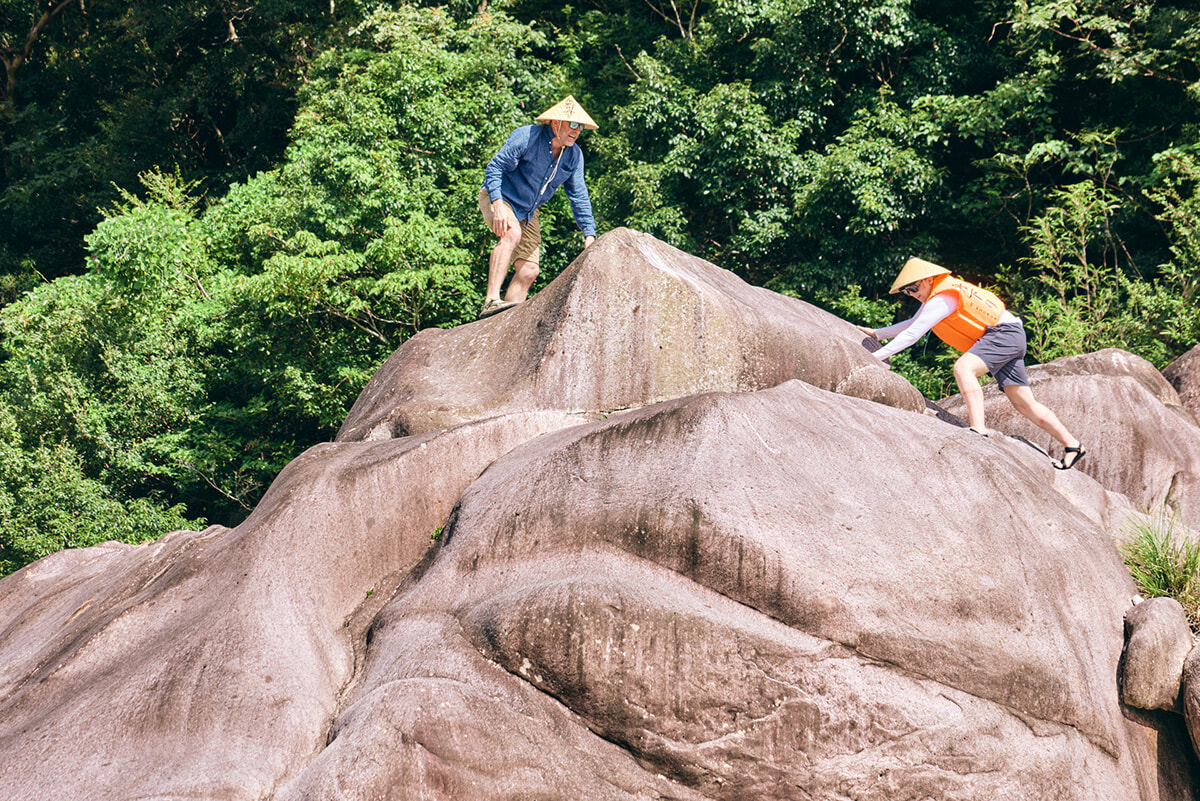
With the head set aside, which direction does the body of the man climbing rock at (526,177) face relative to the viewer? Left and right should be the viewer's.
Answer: facing the viewer and to the right of the viewer

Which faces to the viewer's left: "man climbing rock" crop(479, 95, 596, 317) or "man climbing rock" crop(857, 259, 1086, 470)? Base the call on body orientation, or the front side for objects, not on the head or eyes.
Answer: "man climbing rock" crop(857, 259, 1086, 470)

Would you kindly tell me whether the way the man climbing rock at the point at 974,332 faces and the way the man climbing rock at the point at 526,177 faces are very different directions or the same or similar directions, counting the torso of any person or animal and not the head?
very different directions

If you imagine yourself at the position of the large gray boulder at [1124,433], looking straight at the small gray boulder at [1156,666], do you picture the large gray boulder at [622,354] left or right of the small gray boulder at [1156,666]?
right

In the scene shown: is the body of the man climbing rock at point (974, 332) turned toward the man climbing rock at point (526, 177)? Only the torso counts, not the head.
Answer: yes

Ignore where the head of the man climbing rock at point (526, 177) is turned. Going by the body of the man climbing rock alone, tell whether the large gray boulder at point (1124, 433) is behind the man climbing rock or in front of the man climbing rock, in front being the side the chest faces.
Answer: in front

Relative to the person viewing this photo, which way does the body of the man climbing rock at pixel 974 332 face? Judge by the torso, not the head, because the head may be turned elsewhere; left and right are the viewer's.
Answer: facing to the left of the viewer

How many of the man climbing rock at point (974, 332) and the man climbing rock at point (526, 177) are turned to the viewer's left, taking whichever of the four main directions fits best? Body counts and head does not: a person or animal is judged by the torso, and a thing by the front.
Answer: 1

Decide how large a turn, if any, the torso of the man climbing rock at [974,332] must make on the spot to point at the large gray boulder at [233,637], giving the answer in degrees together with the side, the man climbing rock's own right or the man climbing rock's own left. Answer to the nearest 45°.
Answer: approximately 45° to the man climbing rock's own left

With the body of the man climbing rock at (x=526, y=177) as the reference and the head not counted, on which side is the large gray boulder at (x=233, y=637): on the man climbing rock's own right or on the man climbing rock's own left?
on the man climbing rock's own right
